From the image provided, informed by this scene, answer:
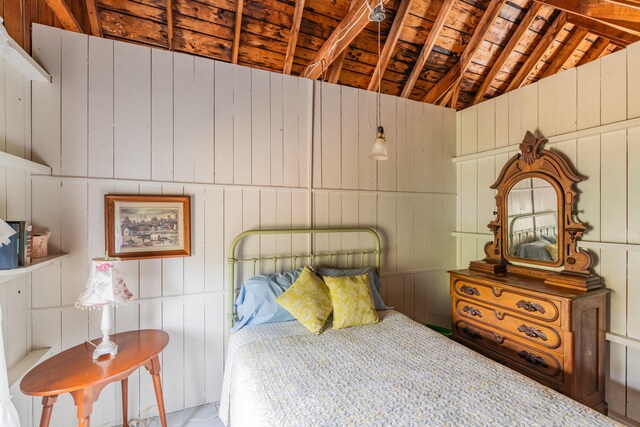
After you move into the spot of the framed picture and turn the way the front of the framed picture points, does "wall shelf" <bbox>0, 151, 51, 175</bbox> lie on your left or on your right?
on your right

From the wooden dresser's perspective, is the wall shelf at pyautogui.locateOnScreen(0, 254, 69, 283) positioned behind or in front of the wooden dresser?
in front

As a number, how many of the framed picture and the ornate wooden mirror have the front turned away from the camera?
0

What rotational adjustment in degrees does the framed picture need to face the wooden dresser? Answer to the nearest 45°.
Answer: approximately 45° to its left

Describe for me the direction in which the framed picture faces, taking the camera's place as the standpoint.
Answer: facing the viewer

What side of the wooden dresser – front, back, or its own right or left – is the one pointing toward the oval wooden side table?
front

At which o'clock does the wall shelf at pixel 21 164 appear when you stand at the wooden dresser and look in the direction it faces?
The wall shelf is roughly at 12 o'clock from the wooden dresser.

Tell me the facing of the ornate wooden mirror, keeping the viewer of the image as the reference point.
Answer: facing the viewer and to the left of the viewer

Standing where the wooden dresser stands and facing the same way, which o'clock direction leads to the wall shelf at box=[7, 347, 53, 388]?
The wall shelf is roughly at 12 o'clock from the wooden dresser.

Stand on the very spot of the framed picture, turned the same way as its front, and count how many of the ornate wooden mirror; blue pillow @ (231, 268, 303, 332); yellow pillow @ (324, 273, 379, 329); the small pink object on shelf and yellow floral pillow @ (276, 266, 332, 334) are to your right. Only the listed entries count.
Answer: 1

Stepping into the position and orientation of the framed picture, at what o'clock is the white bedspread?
The white bedspread is roughly at 11 o'clock from the framed picture.

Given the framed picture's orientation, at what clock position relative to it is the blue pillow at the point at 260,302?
The blue pillow is roughly at 10 o'clock from the framed picture.

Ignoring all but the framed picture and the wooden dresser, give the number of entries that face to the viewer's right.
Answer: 0

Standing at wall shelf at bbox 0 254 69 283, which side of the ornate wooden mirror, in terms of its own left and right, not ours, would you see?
front
